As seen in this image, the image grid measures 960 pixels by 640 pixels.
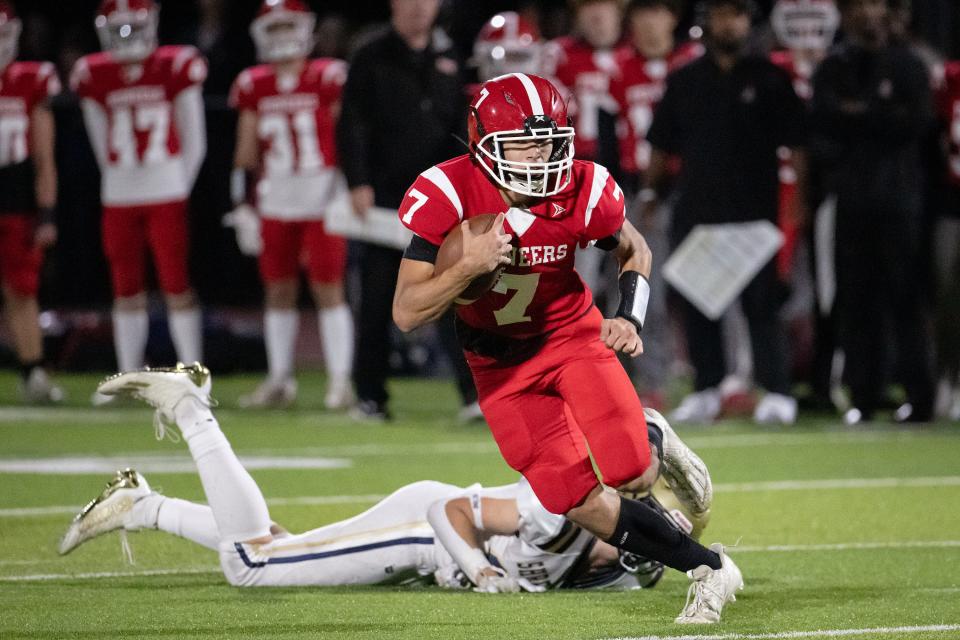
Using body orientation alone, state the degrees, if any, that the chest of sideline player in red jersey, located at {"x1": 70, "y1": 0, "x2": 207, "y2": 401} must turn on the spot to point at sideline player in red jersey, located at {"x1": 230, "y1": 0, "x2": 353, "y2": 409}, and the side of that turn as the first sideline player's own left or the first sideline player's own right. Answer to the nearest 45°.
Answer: approximately 90° to the first sideline player's own left

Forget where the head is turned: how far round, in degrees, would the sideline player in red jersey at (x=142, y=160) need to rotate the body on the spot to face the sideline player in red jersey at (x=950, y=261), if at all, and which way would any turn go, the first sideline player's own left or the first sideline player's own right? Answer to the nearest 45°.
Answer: approximately 45° to the first sideline player's own left

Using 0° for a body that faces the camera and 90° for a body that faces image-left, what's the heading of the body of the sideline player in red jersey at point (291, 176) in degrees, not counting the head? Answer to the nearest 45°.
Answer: approximately 0°

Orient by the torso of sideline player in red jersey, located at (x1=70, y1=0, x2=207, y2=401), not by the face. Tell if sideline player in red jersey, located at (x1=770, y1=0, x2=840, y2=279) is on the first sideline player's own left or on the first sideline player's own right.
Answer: on the first sideline player's own left

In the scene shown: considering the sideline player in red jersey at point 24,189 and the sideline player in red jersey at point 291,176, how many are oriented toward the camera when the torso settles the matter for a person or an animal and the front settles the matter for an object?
2

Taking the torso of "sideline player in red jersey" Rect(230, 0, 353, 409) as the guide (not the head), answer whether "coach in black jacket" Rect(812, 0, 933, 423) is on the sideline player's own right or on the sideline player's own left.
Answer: on the sideline player's own left

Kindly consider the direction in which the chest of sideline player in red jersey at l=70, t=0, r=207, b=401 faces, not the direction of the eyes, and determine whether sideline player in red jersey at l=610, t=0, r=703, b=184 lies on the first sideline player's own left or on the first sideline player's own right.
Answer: on the first sideline player's own left
